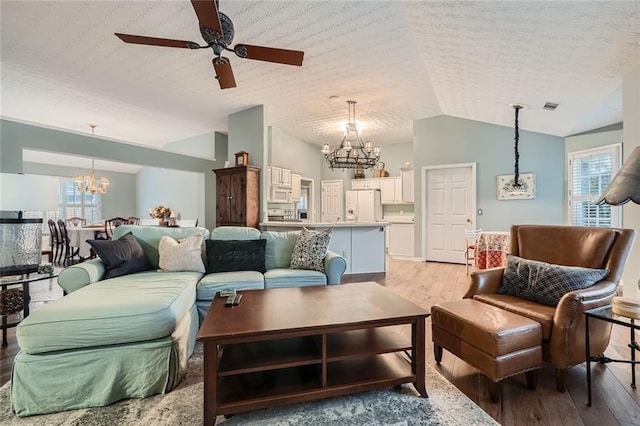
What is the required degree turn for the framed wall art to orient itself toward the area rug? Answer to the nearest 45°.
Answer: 0° — it already faces it

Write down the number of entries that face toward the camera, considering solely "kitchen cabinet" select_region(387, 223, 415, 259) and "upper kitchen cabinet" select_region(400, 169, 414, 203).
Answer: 2

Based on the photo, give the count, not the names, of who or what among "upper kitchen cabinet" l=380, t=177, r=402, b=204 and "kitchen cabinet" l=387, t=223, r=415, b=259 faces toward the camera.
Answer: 2

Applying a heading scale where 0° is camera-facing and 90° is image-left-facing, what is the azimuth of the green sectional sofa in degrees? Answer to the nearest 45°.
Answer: approximately 0°

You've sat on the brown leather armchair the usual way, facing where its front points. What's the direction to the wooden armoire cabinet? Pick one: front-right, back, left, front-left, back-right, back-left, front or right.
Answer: front-right

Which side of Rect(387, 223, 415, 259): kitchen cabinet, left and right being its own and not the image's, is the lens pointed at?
front

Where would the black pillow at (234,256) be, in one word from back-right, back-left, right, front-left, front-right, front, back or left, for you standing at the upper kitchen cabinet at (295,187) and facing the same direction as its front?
front-right

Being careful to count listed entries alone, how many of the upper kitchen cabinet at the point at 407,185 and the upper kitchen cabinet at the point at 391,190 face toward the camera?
2

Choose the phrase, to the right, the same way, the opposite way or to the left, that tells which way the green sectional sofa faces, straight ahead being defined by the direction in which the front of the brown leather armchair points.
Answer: to the left

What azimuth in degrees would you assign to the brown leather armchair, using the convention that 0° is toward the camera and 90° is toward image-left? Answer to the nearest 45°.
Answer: approximately 45°

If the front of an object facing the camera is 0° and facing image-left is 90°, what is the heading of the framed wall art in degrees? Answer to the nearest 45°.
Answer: approximately 0°

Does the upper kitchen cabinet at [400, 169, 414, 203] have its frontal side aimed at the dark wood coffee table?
yes

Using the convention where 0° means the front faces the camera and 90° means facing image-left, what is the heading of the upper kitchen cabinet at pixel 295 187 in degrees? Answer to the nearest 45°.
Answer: approximately 315°

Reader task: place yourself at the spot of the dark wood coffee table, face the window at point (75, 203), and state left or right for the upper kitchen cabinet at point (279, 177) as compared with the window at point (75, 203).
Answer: right
